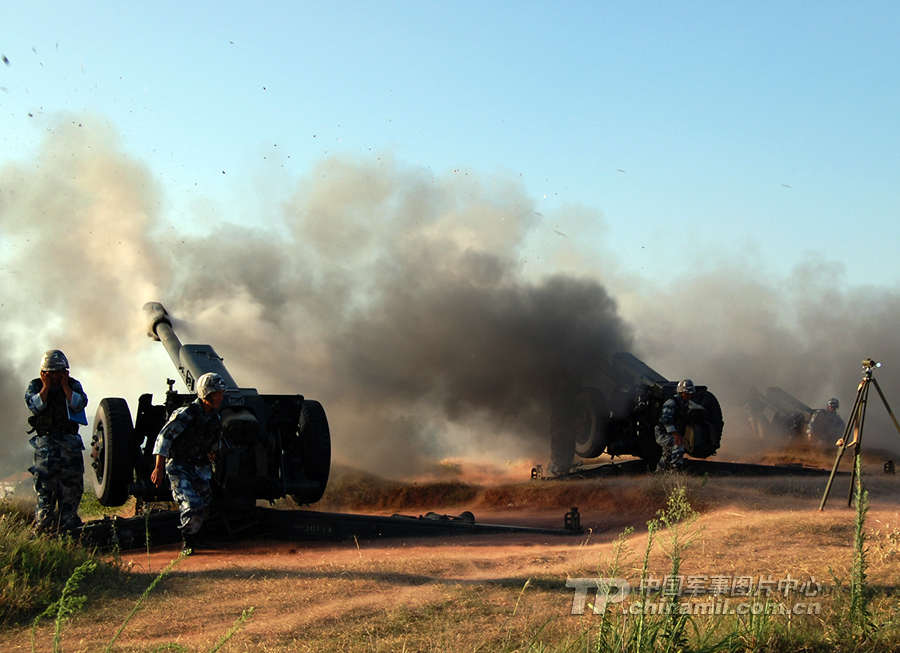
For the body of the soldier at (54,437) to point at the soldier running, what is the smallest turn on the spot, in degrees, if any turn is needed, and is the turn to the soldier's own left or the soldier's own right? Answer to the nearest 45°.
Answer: approximately 45° to the soldier's own left

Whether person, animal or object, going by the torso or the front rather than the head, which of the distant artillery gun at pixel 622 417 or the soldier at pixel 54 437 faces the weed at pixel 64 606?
the soldier

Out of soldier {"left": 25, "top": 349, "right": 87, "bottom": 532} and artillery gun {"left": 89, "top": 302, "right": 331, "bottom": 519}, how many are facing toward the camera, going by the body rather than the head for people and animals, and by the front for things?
1

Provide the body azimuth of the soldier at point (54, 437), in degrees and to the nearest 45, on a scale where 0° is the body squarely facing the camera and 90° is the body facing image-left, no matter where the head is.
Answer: approximately 0°

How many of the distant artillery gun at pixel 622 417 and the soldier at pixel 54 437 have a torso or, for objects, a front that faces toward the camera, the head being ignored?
1

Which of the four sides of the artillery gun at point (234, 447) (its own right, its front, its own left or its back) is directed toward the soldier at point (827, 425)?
right

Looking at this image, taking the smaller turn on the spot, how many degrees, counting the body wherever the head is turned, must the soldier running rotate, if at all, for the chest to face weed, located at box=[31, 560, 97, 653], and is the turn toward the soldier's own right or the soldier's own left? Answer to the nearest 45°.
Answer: approximately 45° to the soldier's own right

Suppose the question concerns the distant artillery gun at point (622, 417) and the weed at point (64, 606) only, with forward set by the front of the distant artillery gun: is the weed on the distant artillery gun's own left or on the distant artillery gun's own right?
on the distant artillery gun's own left

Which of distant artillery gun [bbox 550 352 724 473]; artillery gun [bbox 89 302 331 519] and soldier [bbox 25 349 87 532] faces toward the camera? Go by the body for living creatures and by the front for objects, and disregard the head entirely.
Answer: the soldier

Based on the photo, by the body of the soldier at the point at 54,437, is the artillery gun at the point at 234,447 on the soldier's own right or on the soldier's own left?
on the soldier's own left

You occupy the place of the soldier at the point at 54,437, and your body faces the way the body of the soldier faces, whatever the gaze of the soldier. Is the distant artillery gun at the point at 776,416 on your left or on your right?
on your left

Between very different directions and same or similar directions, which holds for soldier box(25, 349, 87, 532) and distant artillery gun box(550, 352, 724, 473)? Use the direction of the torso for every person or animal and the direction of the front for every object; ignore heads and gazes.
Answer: very different directions

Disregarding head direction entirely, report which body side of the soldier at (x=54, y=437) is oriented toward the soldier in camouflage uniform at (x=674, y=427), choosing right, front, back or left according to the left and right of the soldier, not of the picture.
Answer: left

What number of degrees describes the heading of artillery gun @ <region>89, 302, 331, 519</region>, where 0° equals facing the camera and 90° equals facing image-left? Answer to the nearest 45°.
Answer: approximately 135°
